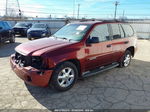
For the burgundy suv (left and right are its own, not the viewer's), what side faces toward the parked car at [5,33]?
right

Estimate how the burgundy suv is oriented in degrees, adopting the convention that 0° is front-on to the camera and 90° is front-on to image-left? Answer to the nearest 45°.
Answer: approximately 45°
